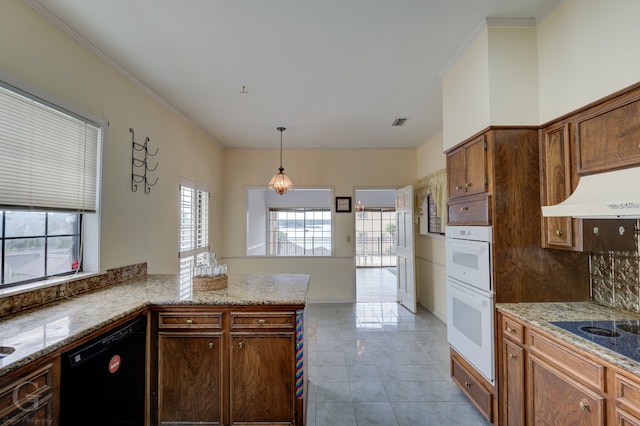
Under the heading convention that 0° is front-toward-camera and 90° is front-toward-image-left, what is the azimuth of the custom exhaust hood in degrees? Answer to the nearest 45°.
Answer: approximately 45°

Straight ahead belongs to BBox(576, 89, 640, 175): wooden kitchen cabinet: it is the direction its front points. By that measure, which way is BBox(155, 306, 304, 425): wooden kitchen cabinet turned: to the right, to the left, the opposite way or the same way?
to the left

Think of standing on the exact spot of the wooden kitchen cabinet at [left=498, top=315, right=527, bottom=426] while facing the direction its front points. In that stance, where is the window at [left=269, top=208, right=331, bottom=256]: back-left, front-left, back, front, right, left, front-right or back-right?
right

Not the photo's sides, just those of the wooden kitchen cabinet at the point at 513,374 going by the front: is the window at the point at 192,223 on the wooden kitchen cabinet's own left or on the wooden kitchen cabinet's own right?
on the wooden kitchen cabinet's own right

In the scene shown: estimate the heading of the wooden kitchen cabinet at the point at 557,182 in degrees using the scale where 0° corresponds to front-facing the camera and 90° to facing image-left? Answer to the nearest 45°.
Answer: approximately 45°

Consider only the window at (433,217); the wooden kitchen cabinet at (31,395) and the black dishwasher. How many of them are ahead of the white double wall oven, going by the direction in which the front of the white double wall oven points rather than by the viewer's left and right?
2

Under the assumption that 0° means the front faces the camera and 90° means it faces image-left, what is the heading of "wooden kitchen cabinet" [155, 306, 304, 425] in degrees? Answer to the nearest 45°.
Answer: approximately 0°
